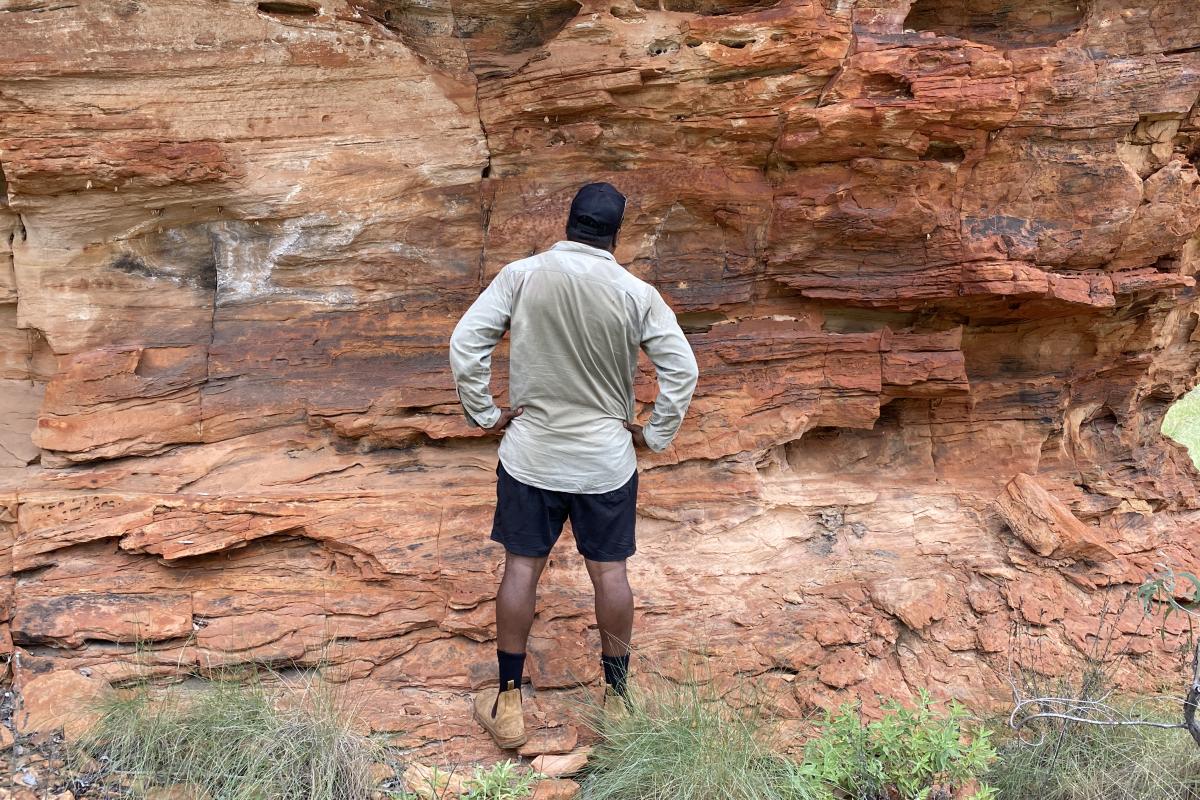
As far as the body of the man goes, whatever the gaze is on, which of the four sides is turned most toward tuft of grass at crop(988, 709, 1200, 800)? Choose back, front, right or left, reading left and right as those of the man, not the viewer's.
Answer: right

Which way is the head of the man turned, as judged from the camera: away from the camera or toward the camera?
away from the camera

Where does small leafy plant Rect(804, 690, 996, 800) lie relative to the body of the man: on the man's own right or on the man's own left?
on the man's own right

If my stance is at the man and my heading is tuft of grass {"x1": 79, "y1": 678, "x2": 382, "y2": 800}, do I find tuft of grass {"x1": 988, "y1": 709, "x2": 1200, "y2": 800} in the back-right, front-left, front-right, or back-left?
back-left

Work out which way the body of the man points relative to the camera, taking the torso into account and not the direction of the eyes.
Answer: away from the camera
